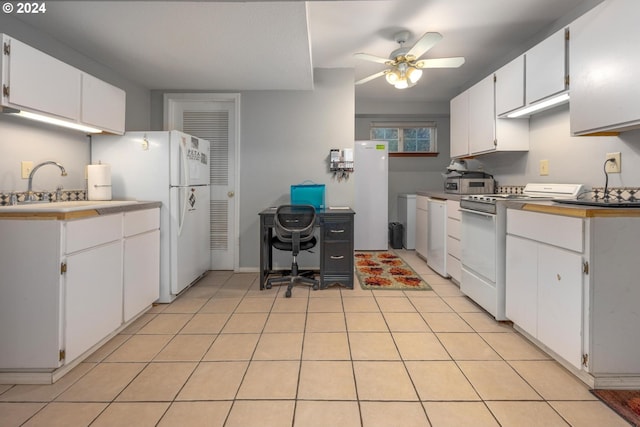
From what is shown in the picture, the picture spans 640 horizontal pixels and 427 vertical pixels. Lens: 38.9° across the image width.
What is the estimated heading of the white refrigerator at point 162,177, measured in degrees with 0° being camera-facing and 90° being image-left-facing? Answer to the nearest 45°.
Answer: approximately 315°

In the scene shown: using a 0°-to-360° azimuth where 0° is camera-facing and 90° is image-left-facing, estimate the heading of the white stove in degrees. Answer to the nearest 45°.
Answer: approximately 45°

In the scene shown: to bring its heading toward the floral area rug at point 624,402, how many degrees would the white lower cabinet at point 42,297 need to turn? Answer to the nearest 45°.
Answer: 0° — it already faces it

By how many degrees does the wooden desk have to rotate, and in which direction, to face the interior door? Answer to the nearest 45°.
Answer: approximately 135° to its right

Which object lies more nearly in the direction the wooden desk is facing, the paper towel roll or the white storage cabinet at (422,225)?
the paper towel roll

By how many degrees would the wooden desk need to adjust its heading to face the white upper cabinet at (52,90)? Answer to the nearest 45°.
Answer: approximately 45° to its right

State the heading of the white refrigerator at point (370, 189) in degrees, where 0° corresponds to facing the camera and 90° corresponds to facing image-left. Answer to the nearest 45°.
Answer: approximately 0°

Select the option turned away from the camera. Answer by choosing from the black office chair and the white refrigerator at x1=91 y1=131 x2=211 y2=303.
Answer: the black office chair

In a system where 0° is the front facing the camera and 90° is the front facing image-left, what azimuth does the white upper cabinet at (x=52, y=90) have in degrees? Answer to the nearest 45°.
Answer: approximately 315°

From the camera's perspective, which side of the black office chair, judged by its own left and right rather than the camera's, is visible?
back
